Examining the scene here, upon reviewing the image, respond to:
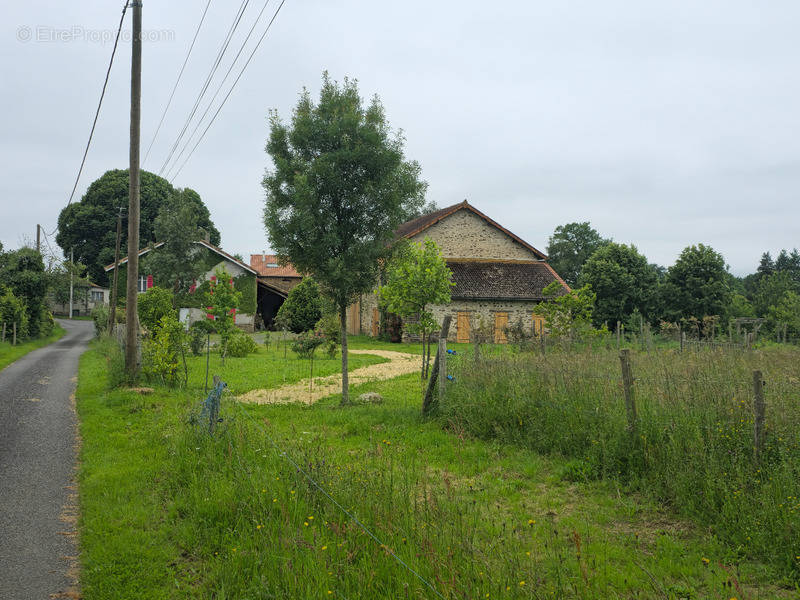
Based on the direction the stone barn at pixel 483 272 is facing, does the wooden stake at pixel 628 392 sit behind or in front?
in front

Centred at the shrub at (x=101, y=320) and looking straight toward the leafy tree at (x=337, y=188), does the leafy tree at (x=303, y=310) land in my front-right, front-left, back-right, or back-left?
front-left

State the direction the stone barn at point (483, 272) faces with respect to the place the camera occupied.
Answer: facing the viewer

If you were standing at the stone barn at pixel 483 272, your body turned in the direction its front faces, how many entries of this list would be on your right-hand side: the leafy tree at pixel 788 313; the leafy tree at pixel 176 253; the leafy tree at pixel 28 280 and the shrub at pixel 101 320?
3

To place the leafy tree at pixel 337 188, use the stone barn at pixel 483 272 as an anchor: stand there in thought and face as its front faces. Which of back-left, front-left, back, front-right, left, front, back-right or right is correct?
front

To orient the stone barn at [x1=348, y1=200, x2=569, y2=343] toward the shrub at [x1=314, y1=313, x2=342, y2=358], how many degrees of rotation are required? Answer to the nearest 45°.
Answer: approximately 45° to its right

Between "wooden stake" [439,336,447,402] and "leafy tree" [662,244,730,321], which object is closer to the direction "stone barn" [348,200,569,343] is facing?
the wooden stake

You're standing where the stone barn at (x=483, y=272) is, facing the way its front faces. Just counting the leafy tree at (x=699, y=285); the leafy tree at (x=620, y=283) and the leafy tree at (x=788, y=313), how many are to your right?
0

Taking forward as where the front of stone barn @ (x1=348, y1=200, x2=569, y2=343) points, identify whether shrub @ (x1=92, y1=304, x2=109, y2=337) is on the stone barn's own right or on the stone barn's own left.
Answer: on the stone barn's own right

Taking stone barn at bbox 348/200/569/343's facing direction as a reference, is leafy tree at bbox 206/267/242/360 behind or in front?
in front

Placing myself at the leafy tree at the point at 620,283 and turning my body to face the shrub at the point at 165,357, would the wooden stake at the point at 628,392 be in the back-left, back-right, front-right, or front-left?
front-left

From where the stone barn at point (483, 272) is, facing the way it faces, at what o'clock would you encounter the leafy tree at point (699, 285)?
The leafy tree is roughly at 8 o'clock from the stone barn.

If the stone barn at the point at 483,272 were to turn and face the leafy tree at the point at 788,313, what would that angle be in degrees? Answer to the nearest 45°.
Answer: approximately 90° to its left

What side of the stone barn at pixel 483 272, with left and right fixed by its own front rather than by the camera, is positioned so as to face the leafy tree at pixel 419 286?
front

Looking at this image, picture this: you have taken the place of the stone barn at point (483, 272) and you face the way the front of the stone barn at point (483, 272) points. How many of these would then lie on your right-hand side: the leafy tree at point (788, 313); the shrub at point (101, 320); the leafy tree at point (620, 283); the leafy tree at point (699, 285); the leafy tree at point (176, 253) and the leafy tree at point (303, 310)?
3
